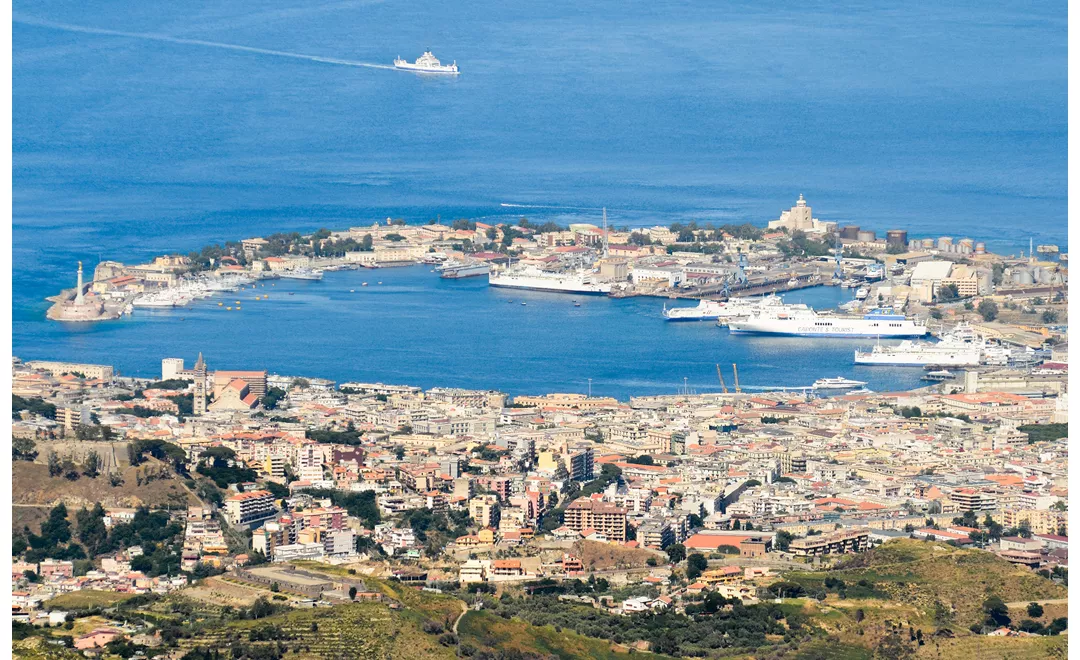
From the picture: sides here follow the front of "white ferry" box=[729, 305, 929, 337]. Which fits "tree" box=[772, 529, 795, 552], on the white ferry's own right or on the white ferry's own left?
on the white ferry's own left

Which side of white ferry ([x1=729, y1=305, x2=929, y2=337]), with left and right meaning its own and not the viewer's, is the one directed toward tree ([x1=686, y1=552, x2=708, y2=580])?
left

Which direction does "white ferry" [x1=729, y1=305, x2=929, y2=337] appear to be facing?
to the viewer's left

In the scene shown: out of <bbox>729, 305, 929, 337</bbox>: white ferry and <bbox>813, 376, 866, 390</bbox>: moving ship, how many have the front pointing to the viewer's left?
1

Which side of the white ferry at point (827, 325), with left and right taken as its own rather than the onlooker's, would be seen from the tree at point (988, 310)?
back

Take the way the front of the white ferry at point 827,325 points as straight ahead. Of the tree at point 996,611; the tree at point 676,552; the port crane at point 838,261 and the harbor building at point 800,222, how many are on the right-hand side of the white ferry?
2
